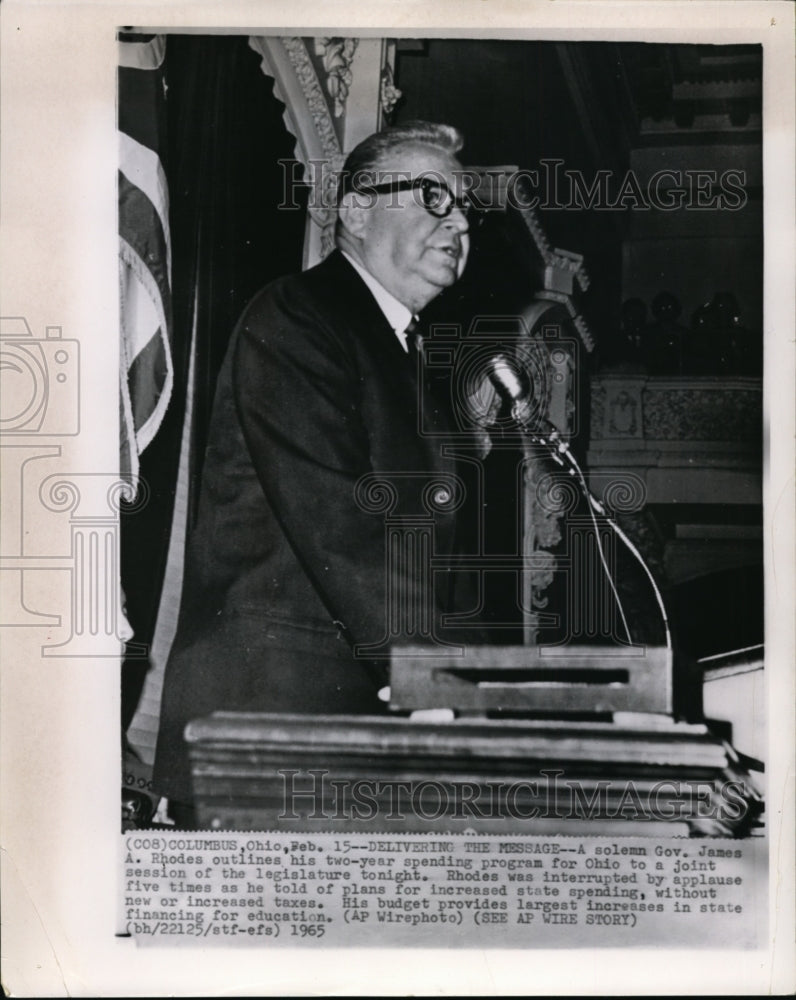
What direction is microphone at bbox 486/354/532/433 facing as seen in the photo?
to the viewer's left
